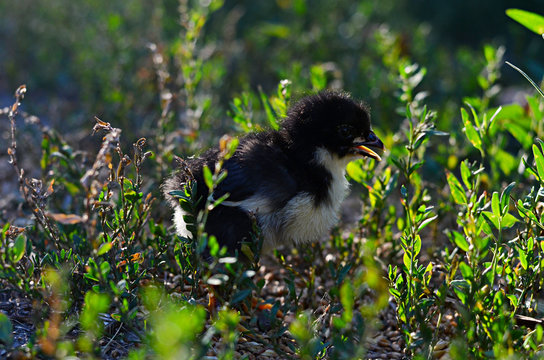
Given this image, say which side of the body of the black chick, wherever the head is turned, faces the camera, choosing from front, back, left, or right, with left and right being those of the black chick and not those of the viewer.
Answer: right
